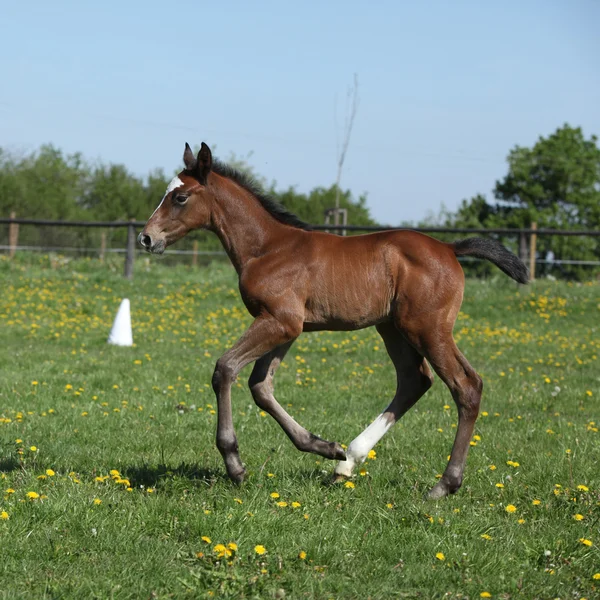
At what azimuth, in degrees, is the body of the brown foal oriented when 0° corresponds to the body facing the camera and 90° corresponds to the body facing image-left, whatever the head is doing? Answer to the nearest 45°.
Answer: approximately 90°

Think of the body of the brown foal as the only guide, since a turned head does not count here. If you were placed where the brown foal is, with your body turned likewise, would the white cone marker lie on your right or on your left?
on your right
